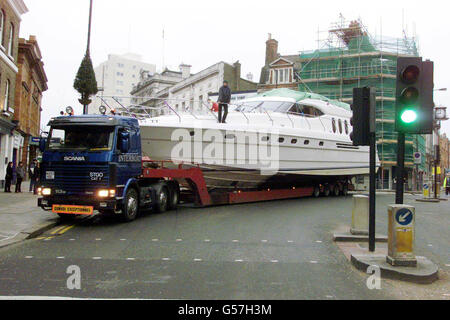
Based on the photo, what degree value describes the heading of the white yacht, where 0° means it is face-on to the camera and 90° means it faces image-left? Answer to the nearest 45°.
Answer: approximately 45°

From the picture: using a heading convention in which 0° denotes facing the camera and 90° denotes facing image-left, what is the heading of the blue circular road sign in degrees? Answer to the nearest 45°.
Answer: approximately 0°

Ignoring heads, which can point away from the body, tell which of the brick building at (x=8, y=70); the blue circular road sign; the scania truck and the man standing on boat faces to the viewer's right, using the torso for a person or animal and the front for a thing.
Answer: the brick building

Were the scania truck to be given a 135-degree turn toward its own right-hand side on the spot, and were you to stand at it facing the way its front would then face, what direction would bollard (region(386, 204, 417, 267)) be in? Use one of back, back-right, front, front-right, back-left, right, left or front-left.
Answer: back-right

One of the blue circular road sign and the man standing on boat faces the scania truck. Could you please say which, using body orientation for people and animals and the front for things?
the man standing on boat

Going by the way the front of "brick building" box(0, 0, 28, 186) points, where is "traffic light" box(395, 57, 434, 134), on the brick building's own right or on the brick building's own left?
on the brick building's own right
